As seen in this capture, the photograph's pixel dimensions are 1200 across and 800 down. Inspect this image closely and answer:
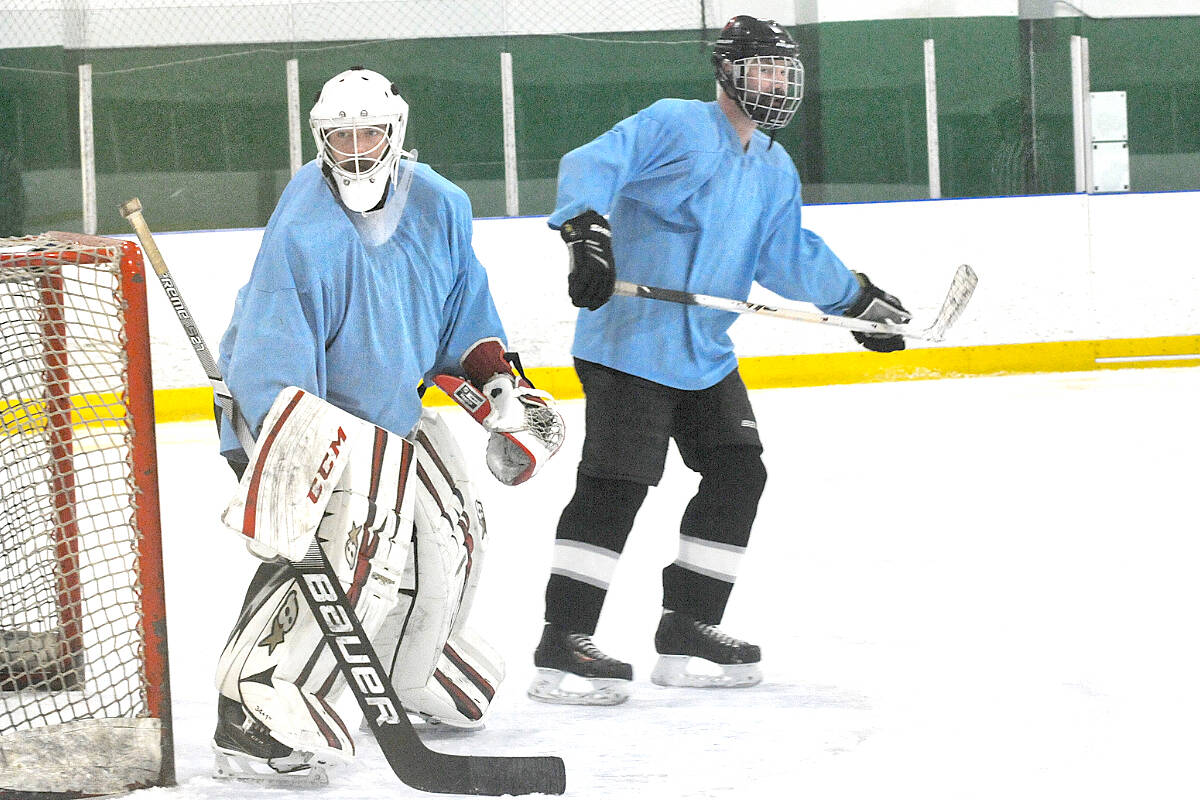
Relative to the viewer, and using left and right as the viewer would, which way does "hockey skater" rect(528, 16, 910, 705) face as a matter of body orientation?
facing the viewer and to the right of the viewer

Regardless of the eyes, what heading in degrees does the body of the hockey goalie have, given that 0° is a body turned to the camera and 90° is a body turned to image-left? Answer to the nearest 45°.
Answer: approximately 315°

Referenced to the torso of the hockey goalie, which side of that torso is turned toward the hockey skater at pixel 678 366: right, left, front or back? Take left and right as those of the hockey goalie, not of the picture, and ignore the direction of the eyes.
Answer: left

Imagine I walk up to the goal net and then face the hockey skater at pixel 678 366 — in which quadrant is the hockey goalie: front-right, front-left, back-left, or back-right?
front-right

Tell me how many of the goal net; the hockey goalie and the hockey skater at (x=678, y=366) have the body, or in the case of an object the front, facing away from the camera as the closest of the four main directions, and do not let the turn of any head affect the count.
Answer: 0

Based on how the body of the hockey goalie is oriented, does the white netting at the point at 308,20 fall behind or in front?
behind

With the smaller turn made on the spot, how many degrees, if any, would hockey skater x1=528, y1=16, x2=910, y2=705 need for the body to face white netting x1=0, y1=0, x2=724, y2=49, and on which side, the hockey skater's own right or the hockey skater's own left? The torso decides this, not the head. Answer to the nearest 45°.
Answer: approximately 135° to the hockey skater's own left

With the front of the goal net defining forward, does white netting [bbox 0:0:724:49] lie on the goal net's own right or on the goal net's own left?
on the goal net's own left

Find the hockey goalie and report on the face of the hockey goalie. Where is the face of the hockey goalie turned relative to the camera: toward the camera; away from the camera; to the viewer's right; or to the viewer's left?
toward the camera

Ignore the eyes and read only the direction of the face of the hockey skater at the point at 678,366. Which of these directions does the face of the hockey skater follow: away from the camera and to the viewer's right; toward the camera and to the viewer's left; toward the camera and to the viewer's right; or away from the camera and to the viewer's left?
toward the camera and to the viewer's right

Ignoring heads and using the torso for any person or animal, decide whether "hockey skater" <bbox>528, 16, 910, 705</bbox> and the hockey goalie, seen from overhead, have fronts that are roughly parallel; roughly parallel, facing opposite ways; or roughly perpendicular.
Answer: roughly parallel

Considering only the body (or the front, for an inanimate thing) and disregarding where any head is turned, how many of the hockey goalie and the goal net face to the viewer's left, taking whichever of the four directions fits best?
0

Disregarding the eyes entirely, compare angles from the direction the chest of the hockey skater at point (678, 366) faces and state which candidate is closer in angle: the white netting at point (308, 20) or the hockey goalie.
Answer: the hockey goalie
